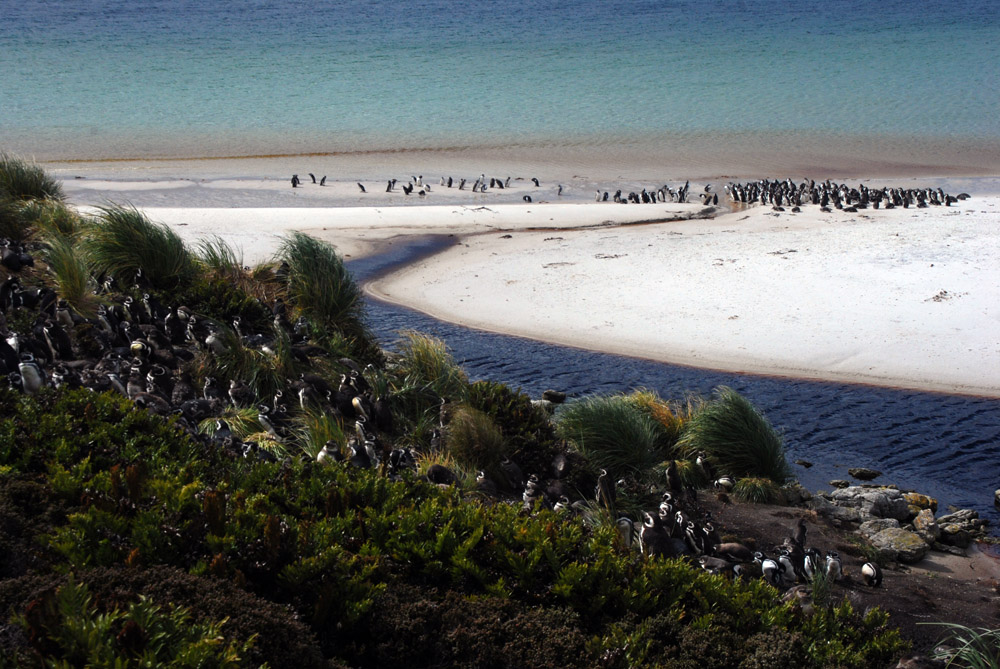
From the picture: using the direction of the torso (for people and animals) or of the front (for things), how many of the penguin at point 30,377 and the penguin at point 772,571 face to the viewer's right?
0

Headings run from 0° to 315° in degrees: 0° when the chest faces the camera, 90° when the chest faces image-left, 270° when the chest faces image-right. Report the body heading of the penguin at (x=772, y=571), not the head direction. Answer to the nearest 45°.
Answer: approximately 45°

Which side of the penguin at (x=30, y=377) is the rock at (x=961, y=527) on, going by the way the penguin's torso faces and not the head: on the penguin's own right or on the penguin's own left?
on the penguin's own left

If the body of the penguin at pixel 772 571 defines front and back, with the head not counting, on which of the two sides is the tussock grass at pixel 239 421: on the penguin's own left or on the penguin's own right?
on the penguin's own right

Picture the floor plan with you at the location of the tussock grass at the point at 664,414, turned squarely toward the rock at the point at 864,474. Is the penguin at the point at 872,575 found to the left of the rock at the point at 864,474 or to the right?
right

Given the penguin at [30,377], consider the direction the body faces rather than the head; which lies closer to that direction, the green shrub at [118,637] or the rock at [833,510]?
the green shrub

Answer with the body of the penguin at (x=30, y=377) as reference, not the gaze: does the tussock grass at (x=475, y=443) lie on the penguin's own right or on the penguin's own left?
on the penguin's own left

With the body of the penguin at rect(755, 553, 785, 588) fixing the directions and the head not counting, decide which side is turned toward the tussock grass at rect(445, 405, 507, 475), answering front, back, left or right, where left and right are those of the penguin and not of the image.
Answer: right

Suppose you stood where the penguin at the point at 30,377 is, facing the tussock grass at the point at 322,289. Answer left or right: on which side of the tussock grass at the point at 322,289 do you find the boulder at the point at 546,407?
right

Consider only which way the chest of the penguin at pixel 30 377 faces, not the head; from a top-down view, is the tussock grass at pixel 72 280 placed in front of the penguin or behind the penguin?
behind

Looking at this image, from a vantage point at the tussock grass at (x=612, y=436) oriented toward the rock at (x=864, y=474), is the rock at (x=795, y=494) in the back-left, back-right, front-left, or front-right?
front-right

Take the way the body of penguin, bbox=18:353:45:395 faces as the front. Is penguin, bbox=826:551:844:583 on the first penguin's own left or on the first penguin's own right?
on the first penguin's own left

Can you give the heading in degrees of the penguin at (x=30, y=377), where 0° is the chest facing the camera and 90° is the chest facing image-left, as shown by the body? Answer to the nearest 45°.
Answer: approximately 45°

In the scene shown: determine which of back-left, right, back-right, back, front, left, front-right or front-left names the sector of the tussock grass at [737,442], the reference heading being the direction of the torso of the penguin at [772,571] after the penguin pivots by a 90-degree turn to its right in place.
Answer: front-right
